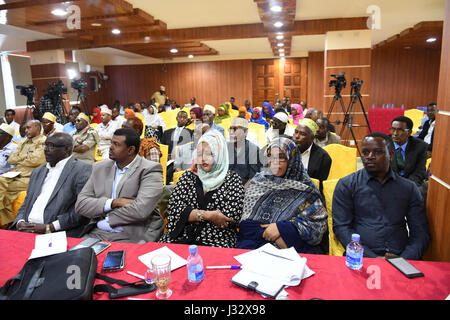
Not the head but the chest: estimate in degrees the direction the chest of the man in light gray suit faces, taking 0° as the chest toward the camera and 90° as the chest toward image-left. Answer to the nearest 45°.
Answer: approximately 45°

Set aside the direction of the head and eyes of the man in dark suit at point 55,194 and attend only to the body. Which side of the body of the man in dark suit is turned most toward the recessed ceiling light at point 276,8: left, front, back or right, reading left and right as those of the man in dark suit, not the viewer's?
back

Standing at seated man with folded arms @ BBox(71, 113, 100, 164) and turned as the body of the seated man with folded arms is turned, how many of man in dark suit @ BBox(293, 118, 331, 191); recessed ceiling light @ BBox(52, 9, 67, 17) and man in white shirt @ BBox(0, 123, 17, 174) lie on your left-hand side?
1

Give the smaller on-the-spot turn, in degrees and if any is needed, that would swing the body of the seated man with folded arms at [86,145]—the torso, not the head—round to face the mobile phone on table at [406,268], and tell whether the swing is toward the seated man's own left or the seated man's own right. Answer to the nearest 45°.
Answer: approximately 45° to the seated man's own left

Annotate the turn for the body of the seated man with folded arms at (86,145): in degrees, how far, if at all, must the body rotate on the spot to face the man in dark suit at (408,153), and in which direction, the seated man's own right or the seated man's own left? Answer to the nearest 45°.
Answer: approximately 90° to the seated man's own left

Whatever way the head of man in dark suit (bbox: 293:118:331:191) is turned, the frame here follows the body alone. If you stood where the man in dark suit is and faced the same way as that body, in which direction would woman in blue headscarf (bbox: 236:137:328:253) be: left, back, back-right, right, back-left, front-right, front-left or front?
front-left

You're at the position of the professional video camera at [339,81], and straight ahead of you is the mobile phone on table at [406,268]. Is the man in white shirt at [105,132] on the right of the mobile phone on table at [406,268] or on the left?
right

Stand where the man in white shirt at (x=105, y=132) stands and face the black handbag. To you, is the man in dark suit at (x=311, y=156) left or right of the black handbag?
left

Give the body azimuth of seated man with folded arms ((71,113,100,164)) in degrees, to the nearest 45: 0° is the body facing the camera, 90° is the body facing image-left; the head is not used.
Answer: approximately 45°
